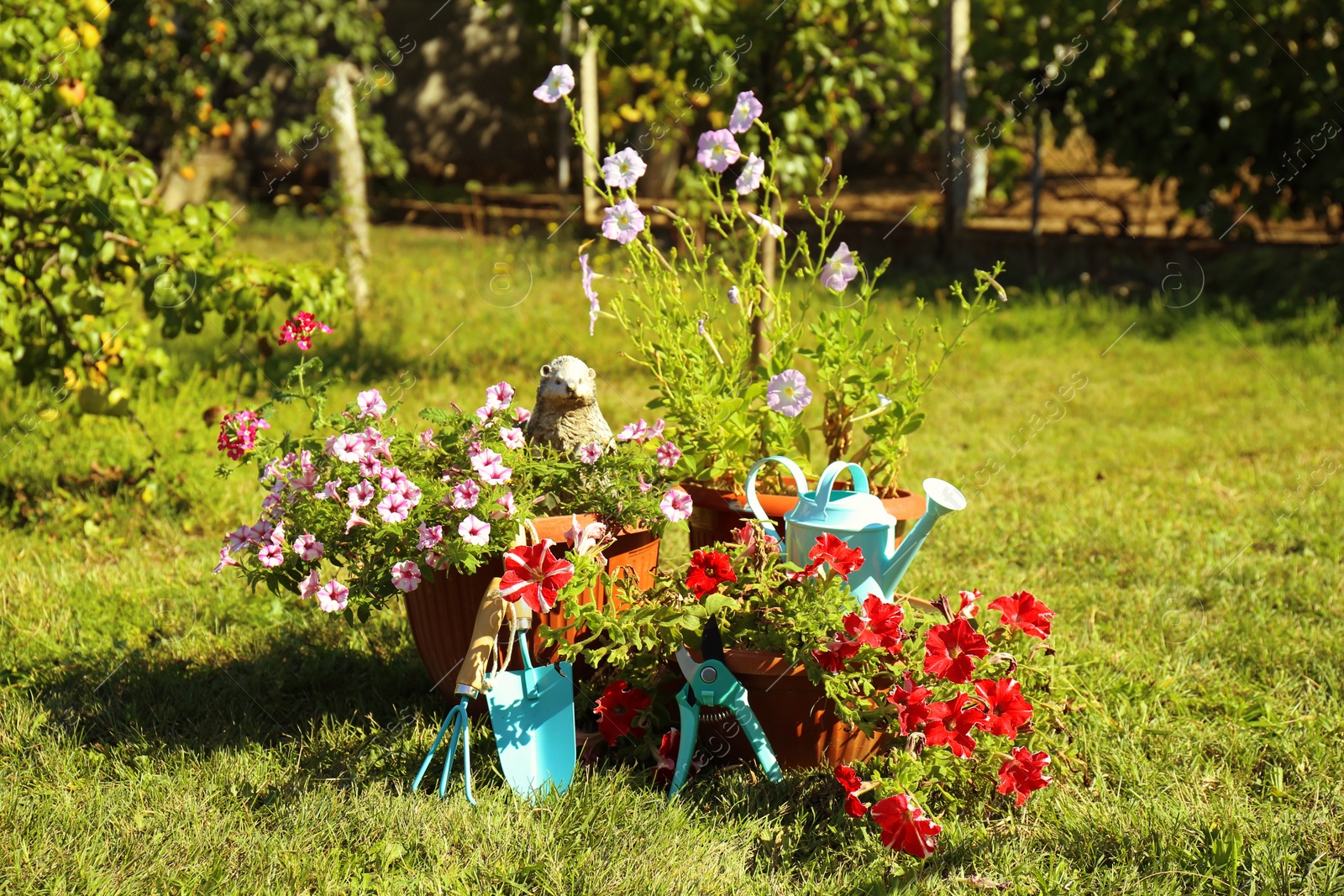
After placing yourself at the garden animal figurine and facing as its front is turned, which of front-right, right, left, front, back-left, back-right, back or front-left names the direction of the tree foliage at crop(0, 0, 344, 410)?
back-right

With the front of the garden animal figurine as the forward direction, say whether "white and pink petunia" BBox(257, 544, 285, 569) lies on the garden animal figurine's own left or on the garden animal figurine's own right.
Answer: on the garden animal figurine's own right

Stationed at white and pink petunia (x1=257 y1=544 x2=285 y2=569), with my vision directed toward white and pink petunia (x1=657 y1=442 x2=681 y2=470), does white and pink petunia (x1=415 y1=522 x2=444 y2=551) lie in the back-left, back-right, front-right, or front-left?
front-right

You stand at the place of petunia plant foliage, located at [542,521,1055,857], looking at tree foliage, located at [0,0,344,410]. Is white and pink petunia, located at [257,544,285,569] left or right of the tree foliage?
left

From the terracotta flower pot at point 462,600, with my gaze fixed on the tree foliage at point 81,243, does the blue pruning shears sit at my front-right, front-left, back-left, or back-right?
back-right

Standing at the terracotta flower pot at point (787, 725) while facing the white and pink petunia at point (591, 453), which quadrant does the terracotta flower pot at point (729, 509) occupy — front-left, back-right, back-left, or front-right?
front-right

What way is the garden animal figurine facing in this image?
toward the camera

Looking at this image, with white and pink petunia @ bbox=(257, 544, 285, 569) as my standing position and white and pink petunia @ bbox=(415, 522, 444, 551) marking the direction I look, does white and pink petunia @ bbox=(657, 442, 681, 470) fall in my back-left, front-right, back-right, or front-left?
front-left

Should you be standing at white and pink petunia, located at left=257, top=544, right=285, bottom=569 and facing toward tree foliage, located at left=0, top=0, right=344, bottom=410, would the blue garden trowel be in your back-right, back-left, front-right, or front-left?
back-right
